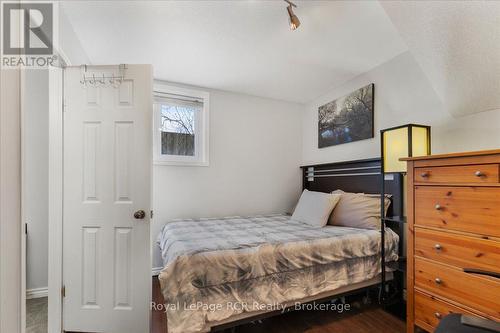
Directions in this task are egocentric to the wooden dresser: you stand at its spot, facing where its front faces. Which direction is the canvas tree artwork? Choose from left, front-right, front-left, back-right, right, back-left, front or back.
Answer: right

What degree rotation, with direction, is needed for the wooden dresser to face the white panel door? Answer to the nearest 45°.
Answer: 0° — it already faces it

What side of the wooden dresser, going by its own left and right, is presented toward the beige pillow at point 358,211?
right

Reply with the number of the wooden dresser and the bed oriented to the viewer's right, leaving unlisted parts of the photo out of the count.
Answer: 0

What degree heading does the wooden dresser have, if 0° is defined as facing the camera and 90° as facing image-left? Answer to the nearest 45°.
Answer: approximately 45°

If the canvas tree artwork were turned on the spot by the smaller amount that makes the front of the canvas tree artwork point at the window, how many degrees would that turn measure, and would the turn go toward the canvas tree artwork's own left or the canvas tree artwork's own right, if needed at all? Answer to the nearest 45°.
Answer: approximately 45° to the canvas tree artwork's own right

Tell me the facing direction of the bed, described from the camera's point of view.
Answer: facing the viewer and to the left of the viewer

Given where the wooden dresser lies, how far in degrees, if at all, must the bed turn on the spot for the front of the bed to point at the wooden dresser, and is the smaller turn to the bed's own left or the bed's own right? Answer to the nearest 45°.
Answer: approximately 135° to the bed's own left

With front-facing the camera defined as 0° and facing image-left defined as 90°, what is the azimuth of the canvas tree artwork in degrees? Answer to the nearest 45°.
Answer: approximately 45°

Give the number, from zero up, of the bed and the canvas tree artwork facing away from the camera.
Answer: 0
